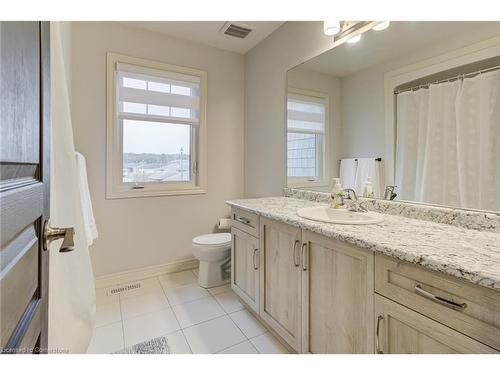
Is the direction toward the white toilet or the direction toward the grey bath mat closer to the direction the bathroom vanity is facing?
the grey bath mat

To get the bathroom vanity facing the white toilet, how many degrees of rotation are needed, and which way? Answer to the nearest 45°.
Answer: approximately 90° to its right

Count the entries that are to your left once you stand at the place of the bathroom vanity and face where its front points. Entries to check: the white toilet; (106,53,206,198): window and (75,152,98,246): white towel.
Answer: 0

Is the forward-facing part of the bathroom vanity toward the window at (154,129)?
no

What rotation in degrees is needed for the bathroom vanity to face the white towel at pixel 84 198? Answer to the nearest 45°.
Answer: approximately 45° to its right

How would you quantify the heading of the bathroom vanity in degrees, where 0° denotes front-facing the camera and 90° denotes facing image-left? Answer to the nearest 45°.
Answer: approximately 45°
